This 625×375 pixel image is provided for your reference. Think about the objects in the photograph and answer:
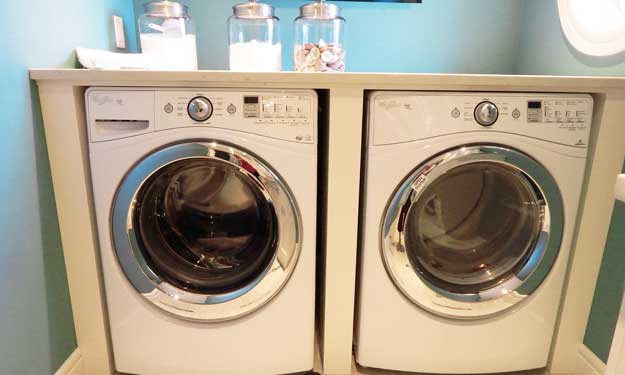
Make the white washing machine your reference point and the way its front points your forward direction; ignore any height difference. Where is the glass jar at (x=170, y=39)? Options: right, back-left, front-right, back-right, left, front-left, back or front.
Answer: back

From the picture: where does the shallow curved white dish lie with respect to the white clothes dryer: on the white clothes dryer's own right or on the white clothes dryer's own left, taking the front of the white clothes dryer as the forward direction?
on the white clothes dryer's own right

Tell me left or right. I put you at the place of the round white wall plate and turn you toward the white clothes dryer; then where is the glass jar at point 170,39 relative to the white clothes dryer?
right

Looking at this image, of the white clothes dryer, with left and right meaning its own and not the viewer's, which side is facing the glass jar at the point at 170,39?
right

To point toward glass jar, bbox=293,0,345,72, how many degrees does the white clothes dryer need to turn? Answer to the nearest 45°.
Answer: approximately 135° to its right

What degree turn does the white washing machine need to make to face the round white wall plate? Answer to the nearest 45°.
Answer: approximately 90° to its left

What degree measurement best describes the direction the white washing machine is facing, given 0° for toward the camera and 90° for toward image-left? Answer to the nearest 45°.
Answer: approximately 0°

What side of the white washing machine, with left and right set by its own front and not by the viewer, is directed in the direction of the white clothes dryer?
left

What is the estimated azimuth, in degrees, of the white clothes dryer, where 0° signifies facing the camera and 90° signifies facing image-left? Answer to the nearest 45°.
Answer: approximately 0°

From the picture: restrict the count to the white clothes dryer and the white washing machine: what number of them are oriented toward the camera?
2

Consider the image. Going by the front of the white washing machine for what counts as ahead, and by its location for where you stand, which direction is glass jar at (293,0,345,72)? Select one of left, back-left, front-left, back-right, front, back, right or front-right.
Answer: back-left

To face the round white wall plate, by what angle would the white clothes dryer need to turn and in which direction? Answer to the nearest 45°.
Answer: approximately 135° to its left

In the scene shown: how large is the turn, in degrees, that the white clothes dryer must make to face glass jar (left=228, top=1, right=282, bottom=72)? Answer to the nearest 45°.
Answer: approximately 90° to its right
